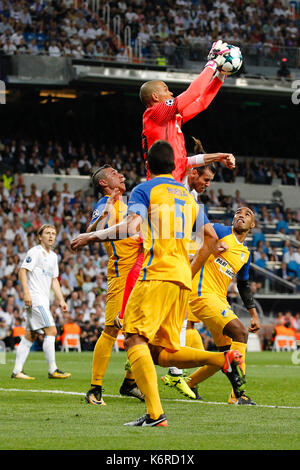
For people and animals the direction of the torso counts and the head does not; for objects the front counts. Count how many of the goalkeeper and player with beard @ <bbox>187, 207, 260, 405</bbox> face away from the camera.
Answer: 0

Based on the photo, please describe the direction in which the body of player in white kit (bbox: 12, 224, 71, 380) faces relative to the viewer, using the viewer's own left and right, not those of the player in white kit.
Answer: facing the viewer and to the right of the viewer

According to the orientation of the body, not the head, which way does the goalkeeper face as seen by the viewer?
to the viewer's right

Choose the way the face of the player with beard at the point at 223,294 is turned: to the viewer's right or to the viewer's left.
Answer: to the viewer's left

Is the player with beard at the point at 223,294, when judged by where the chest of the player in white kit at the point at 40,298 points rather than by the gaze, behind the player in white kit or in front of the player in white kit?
in front
